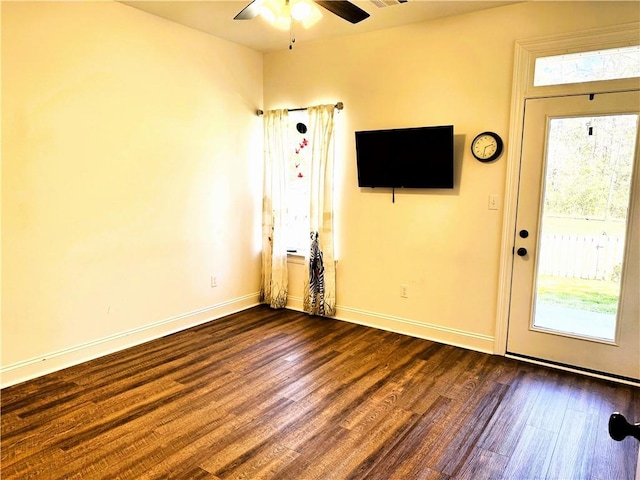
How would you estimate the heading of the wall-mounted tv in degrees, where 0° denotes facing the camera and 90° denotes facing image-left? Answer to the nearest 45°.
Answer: approximately 45°

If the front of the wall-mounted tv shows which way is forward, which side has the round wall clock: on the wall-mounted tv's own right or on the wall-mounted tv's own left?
on the wall-mounted tv's own left

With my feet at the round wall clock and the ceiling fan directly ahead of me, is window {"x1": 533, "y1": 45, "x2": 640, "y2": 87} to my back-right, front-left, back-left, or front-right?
back-left

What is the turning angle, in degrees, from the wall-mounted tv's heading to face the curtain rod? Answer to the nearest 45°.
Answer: approximately 90° to its right

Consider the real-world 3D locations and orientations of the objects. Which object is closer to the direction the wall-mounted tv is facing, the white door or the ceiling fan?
the ceiling fan

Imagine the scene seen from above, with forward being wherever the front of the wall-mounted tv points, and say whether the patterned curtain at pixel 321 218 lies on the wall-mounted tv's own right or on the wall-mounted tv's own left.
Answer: on the wall-mounted tv's own right

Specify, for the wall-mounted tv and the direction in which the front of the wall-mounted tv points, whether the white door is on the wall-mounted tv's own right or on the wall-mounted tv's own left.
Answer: on the wall-mounted tv's own left

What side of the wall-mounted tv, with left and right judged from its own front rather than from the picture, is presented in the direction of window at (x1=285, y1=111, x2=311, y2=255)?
right

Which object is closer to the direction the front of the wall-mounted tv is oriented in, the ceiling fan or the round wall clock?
the ceiling fan

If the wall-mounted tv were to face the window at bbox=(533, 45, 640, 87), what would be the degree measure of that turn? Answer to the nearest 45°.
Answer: approximately 135° to its left

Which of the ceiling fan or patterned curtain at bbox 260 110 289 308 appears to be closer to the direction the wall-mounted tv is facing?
the ceiling fan
